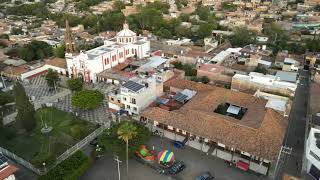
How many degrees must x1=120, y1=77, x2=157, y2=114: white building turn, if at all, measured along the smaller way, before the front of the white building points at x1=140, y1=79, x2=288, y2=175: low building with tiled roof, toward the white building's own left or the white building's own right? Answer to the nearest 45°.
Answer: approximately 90° to the white building's own left

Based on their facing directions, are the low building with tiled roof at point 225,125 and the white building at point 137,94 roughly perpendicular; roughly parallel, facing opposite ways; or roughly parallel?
roughly parallel

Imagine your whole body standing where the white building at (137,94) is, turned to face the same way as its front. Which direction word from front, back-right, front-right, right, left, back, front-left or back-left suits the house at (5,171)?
front

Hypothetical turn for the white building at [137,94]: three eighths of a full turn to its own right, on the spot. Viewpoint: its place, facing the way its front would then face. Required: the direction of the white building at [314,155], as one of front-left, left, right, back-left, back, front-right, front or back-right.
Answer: back-right

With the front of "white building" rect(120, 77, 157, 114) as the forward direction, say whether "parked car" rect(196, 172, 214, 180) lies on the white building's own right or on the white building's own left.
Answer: on the white building's own left

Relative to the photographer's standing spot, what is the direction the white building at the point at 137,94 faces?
facing the viewer and to the left of the viewer

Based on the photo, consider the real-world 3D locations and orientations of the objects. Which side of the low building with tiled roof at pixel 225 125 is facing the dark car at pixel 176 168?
front

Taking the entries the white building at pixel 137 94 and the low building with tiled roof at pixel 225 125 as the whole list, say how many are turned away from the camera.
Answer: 0
